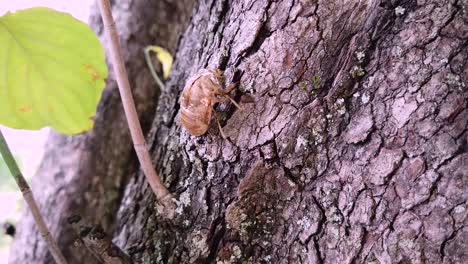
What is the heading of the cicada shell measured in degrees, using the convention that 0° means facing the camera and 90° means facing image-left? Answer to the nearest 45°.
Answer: approximately 270°
